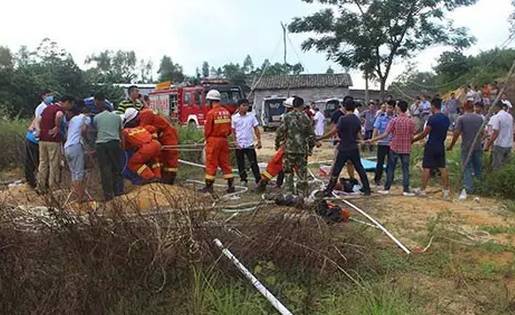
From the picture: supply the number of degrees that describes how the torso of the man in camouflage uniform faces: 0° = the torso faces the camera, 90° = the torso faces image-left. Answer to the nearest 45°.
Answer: approximately 180°

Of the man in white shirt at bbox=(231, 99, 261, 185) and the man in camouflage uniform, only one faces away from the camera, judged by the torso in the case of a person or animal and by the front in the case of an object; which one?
the man in camouflage uniform

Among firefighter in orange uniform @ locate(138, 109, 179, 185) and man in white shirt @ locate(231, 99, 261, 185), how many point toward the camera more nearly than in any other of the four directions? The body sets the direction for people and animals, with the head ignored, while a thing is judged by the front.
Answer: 1

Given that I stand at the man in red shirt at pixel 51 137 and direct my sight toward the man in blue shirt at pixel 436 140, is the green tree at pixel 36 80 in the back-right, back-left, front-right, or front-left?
back-left

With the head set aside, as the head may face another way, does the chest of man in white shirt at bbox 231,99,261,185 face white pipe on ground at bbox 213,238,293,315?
yes

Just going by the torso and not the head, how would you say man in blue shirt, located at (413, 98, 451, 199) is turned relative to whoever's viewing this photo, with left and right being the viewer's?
facing away from the viewer and to the left of the viewer

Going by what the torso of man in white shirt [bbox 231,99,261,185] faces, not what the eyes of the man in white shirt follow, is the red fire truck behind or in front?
behind

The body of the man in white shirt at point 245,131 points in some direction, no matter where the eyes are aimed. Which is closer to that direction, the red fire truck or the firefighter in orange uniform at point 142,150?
the firefighter in orange uniform

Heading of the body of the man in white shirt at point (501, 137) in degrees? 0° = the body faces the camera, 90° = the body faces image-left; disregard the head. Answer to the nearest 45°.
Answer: approximately 135°

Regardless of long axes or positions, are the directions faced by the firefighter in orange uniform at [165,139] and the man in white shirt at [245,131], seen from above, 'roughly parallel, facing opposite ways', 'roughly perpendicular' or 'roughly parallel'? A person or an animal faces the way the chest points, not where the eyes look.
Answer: roughly perpendicular
